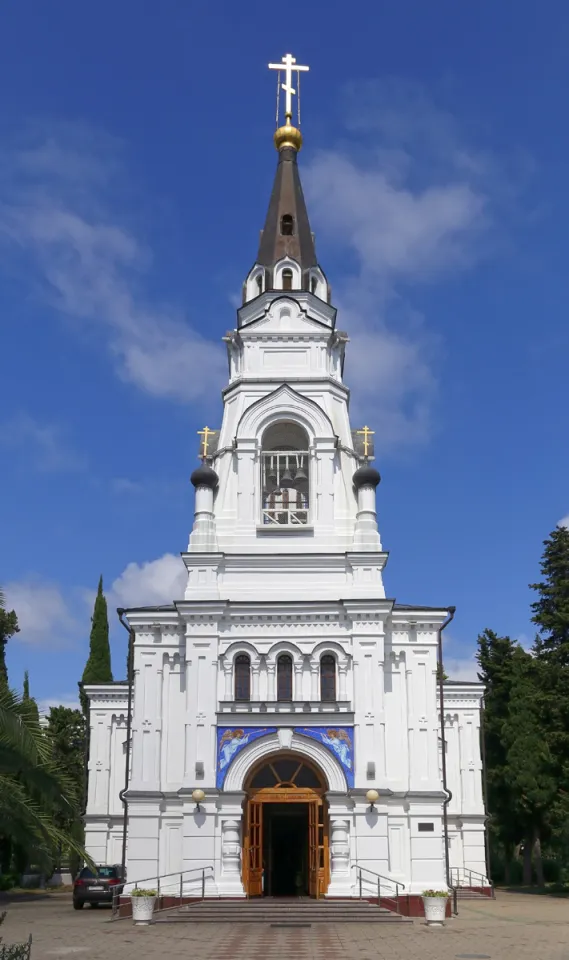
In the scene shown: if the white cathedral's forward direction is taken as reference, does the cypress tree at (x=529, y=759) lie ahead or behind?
behind

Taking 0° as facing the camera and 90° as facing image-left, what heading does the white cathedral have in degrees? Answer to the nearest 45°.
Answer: approximately 0°

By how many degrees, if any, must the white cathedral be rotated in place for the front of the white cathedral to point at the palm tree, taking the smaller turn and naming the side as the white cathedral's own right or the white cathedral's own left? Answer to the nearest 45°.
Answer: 0° — it already faces it

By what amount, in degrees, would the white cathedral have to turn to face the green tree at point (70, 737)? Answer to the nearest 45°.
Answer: approximately 135° to its right

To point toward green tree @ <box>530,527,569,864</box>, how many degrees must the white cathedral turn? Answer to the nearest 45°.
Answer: approximately 135° to its left

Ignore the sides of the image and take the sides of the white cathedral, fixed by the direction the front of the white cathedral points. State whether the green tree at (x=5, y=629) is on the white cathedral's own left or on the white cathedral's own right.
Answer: on the white cathedral's own right

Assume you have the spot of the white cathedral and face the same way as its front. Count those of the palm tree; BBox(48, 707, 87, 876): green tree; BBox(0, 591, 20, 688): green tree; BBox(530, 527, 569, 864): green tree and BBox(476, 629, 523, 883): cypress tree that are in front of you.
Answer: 1

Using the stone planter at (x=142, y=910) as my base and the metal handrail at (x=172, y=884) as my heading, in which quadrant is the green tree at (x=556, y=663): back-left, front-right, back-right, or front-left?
front-right

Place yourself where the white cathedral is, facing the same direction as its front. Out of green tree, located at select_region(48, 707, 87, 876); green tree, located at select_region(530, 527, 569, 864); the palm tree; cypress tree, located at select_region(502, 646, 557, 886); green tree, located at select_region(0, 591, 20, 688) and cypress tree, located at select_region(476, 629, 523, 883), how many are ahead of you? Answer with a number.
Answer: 1
